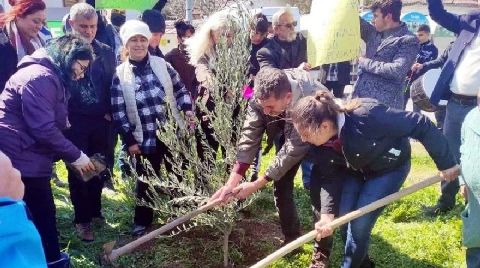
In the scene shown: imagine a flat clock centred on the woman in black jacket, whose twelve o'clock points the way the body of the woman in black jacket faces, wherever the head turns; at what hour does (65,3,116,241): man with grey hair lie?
The man with grey hair is roughly at 2 o'clock from the woman in black jacket.

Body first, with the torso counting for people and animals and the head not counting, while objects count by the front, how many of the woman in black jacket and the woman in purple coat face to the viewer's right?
1

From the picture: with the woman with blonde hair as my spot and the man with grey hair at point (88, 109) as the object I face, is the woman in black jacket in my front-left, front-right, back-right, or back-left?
back-left

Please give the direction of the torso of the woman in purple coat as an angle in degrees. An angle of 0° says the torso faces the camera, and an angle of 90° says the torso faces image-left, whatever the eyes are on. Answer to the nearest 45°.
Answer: approximately 270°

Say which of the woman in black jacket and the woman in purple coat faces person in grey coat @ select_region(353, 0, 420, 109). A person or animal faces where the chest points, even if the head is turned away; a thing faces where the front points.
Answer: the woman in purple coat

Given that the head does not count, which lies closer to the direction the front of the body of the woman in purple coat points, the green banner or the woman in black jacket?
the woman in black jacket

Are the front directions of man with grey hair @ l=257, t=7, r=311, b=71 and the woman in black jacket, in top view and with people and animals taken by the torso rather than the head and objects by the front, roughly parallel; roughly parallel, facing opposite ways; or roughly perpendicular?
roughly perpendicular

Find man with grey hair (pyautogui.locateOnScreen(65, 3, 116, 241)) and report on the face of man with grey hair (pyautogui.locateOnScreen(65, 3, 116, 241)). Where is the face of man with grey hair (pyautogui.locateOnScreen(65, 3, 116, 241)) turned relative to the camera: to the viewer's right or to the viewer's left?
to the viewer's right

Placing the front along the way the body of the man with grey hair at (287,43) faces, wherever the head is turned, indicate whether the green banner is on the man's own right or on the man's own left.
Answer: on the man's own right

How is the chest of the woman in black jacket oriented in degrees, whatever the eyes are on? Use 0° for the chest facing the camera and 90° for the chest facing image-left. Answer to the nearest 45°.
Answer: approximately 45°

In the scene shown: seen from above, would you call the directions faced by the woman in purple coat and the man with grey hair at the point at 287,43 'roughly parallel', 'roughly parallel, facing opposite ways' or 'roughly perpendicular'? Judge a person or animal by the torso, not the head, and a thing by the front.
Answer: roughly perpendicular
